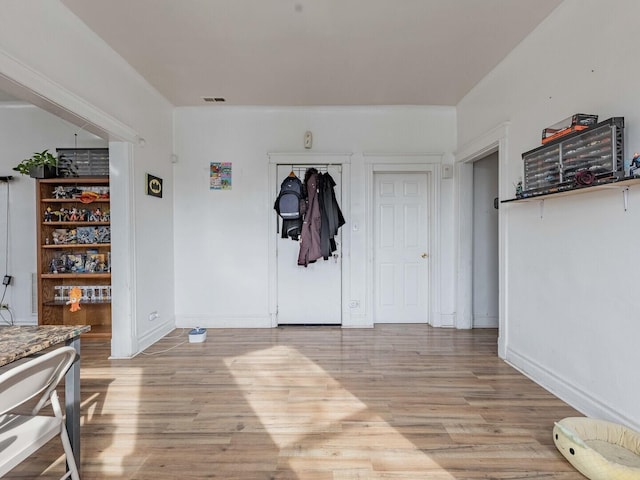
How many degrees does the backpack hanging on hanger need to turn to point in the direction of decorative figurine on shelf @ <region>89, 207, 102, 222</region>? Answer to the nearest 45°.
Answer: approximately 90° to its right

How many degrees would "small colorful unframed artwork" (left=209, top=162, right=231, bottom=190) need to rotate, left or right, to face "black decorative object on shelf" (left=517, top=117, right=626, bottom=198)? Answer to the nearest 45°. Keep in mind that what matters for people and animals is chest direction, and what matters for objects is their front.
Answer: approximately 45° to its left

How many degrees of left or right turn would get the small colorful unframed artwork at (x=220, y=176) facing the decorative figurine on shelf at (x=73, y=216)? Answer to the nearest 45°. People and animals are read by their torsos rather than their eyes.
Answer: approximately 90° to its right

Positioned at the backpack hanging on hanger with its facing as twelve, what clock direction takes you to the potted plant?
The potted plant is roughly at 3 o'clock from the backpack hanging on hanger.

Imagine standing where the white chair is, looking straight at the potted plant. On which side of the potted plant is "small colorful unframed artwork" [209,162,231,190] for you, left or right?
right

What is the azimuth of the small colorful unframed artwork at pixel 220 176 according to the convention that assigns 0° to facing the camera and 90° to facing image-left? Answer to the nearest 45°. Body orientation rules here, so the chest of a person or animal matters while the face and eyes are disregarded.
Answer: approximately 0°

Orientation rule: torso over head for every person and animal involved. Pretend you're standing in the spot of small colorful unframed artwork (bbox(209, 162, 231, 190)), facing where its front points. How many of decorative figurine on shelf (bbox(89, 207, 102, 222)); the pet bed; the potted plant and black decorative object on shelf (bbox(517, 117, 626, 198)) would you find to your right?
2

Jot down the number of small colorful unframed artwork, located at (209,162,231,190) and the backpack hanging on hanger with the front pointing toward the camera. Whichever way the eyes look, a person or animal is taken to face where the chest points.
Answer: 2

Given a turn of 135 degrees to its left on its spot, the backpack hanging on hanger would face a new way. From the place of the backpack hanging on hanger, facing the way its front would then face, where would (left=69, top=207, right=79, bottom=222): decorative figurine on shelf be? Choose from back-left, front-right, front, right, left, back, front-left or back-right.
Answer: back-left

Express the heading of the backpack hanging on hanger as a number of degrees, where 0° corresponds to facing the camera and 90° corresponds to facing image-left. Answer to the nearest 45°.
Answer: approximately 0°

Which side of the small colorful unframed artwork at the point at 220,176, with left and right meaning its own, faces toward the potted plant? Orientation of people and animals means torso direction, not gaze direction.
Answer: right

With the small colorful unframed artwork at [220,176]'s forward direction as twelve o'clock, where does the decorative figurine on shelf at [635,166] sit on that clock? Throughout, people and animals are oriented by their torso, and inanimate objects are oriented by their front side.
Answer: The decorative figurine on shelf is roughly at 11 o'clock from the small colorful unframed artwork.

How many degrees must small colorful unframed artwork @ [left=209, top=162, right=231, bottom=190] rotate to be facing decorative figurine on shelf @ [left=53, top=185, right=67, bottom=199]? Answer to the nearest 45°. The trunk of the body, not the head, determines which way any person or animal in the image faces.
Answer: approximately 90° to its right
